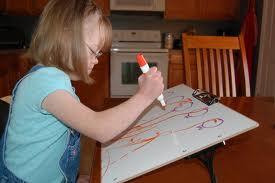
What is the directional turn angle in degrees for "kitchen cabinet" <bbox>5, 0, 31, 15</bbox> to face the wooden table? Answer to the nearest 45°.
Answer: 0° — it already faces it

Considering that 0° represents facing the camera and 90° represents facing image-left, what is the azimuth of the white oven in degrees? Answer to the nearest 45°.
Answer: approximately 0°

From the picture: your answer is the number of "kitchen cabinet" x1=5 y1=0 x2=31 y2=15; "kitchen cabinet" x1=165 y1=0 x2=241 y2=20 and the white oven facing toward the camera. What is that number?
3

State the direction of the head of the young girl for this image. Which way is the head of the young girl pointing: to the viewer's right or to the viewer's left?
to the viewer's right

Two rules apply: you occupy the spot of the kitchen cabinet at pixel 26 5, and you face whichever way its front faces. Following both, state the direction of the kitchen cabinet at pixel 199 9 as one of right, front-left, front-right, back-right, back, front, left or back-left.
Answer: left

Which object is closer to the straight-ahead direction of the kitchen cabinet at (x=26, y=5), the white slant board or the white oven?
the white slant board

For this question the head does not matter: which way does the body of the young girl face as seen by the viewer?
to the viewer's right

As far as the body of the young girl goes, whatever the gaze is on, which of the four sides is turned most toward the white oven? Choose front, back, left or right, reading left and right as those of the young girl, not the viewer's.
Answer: left

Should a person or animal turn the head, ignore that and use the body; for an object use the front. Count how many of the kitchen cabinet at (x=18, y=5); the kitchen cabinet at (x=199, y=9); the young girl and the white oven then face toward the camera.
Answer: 3

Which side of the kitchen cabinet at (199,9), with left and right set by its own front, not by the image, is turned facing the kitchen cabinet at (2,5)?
right

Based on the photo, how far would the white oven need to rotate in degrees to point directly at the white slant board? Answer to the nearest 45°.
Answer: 0° — it already faces it

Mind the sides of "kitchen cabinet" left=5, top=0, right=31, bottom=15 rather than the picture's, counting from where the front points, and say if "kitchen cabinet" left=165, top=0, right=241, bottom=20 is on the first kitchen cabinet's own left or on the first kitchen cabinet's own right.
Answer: on the first kitchen cabinet's own left
